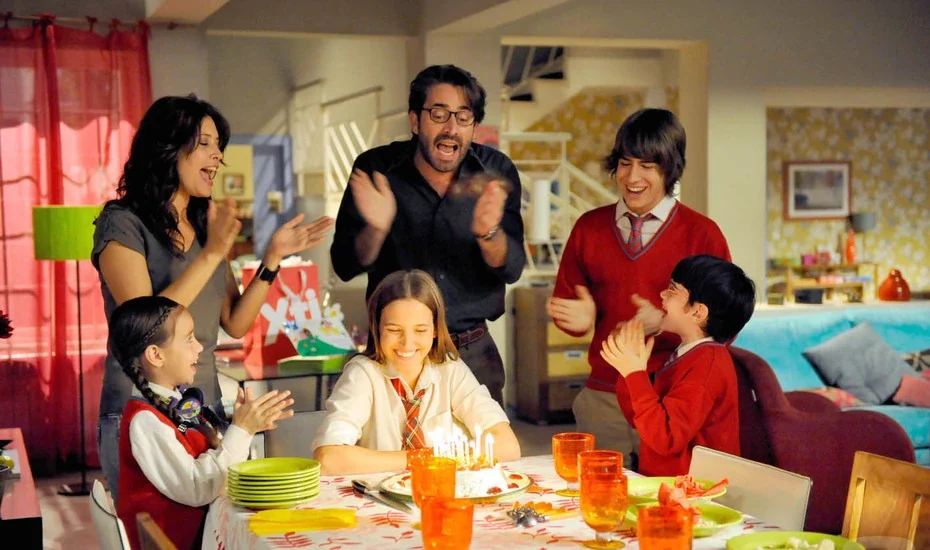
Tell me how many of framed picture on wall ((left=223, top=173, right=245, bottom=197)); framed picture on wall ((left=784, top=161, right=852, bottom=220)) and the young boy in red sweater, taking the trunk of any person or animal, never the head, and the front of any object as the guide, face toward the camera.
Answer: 2

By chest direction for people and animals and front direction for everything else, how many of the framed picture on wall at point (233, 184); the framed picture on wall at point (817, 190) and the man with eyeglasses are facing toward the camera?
3

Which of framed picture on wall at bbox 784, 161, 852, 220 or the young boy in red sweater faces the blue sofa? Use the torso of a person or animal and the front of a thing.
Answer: the framed picture on wall

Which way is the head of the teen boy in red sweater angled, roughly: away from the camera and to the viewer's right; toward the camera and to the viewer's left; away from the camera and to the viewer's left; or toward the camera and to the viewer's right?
toward the camera and to the viewer's left

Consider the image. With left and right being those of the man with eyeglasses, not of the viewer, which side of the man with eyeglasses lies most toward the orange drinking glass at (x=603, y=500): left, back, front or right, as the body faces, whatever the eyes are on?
front

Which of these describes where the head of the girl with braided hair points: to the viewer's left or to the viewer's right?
to the viewer's right

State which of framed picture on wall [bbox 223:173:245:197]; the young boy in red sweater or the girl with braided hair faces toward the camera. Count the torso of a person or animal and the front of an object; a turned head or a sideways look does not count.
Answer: the framed picture on wall

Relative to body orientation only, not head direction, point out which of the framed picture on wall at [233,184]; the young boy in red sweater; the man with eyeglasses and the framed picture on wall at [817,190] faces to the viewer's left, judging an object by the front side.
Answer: the young boy in red sweater

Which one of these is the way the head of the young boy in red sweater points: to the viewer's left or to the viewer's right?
to the viewer's left

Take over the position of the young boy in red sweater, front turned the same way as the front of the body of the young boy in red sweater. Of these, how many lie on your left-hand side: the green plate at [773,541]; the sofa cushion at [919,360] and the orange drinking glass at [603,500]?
2

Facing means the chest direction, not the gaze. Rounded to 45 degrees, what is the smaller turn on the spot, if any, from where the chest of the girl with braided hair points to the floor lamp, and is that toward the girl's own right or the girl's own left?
approximately 90° to the girl's own left

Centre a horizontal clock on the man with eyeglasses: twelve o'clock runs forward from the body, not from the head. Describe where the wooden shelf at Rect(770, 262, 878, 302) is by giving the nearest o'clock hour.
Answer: The wooden shelf is roughly at 7 o'clock from the man with eyeglasses.

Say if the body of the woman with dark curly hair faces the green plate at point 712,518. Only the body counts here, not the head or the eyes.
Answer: yes

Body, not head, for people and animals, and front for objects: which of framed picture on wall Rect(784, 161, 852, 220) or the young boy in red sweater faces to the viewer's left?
the young boy in red sweater

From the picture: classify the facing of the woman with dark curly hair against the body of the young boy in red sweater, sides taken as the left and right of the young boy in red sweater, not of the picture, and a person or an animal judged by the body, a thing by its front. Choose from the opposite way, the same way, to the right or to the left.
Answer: the opposite way

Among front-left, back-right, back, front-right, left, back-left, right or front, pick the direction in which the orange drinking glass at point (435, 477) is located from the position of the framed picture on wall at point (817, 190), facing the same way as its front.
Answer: front

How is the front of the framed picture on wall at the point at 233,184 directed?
toward the camera

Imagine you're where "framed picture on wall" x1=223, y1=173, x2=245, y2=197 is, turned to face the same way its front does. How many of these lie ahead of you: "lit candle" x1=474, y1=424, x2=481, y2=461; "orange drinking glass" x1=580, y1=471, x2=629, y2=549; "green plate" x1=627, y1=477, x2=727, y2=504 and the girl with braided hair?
4

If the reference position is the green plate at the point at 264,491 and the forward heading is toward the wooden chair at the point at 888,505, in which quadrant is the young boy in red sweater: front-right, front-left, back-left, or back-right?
front-left

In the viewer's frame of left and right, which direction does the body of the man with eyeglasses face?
facing the viewer

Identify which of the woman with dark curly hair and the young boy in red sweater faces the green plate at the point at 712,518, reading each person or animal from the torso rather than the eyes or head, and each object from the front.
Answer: the woman with dark curly hair
